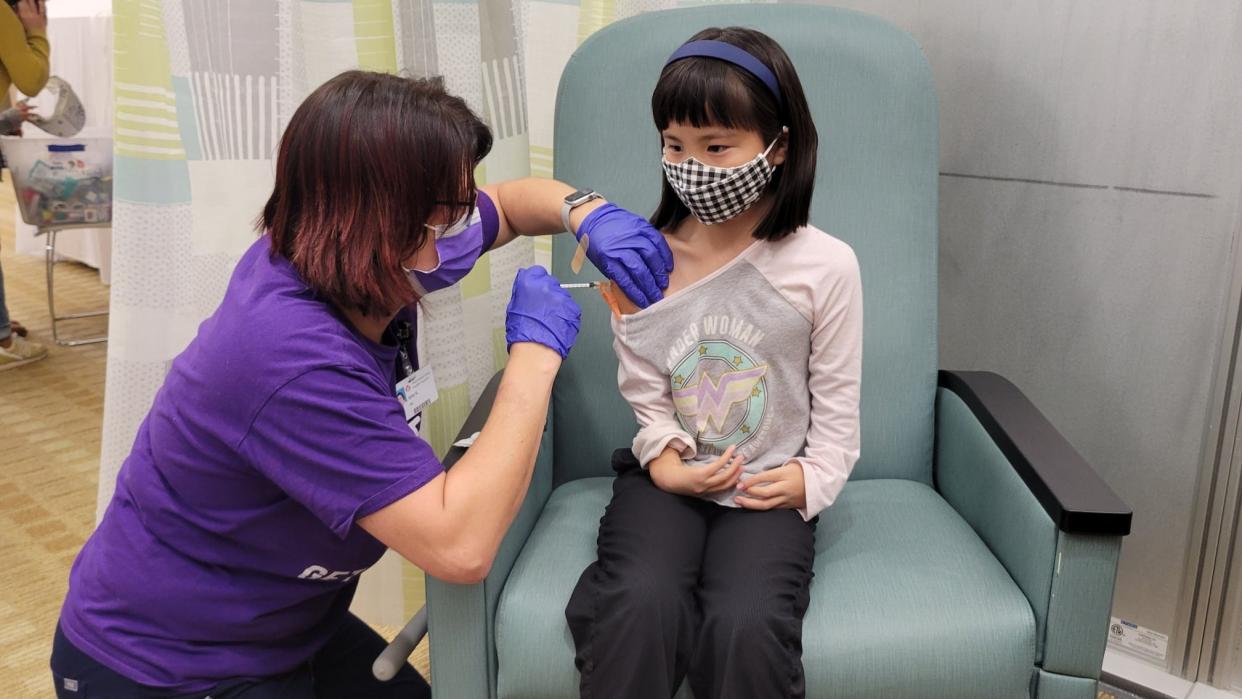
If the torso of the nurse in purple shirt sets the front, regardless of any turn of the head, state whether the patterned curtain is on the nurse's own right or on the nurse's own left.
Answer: on the nurse's own left

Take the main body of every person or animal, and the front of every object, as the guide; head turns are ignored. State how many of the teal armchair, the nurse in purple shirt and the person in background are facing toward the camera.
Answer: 1

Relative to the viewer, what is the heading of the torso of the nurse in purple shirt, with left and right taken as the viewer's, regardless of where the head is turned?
facing to the right of the viewer

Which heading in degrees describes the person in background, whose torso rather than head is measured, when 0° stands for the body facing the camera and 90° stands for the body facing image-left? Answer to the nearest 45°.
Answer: approximately 270°

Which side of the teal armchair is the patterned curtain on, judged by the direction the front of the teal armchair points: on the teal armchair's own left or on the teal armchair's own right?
on the teal armchair's own right

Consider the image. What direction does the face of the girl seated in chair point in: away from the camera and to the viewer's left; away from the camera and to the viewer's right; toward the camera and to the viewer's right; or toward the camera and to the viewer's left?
toward the camera and to the viewer's left

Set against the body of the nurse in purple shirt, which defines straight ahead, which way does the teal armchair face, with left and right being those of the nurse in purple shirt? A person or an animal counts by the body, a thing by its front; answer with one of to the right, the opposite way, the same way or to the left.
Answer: to the right

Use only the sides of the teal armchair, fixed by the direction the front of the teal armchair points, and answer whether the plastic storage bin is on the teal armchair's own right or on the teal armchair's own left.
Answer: on the teal armchair's own right

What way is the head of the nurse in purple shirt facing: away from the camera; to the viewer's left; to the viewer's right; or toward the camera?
to the viewer's right

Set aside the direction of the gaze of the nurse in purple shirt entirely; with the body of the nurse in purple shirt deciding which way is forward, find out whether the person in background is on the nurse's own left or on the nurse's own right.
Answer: on the nurse's own left
